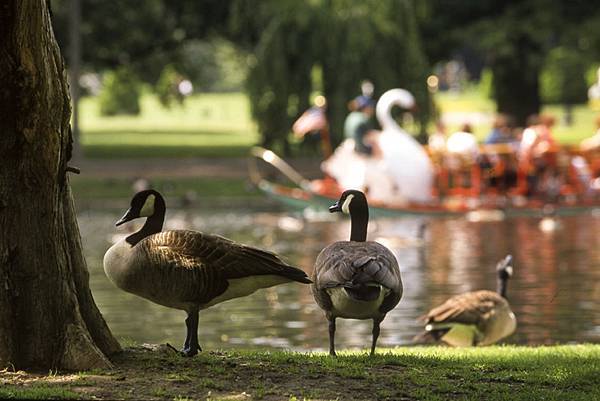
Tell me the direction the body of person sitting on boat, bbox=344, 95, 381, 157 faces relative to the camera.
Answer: to the viewer's right

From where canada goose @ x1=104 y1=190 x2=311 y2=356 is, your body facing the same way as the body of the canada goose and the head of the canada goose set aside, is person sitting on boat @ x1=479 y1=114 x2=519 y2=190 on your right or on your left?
on your right

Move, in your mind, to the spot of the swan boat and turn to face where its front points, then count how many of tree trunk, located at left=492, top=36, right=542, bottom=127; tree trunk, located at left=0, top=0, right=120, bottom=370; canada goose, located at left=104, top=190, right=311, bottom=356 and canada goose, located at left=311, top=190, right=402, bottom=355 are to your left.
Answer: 1

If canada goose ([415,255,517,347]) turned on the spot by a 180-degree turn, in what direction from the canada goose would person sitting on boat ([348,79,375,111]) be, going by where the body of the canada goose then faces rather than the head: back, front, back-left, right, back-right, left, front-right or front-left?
right

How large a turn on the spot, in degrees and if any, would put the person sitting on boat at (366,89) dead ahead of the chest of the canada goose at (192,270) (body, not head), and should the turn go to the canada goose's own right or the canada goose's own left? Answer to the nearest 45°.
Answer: approximately 90° to the canada goose's own right

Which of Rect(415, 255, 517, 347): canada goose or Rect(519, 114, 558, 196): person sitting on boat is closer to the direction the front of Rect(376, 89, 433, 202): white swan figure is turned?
the person sitting on boat

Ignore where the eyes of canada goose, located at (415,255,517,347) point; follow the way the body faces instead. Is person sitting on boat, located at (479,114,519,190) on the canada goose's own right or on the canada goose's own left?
on the canada goose's own left

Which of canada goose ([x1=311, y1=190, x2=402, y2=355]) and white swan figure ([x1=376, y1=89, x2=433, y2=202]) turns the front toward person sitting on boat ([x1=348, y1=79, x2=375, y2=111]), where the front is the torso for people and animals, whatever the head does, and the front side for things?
the canada goose

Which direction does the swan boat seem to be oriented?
to the viewer's right

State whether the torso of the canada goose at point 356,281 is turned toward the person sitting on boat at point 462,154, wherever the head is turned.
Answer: yes

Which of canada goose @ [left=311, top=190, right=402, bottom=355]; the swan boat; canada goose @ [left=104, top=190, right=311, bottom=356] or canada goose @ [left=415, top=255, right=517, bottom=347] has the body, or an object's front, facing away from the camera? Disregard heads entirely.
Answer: canada goose @ [left=311, top=190, right=402, bottom=355]

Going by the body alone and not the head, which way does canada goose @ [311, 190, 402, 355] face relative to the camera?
away from the camera

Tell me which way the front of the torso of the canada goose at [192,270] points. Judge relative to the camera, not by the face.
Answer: to the viewer's left

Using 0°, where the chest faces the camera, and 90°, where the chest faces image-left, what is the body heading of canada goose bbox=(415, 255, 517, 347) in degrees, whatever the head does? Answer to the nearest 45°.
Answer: approximately 270°
